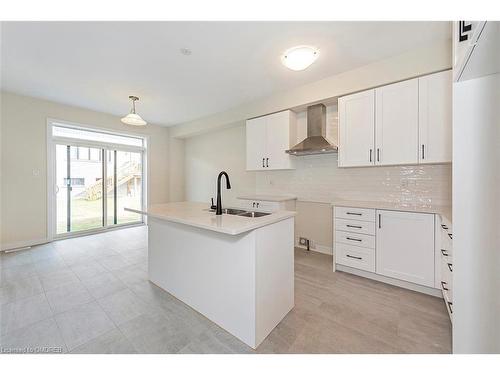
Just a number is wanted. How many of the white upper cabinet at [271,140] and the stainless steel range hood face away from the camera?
0

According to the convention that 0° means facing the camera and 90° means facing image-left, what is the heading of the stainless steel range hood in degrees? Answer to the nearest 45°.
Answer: approximately 45°

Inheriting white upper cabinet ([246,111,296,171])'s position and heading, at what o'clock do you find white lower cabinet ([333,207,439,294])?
The white lower cabinet is roughly at 9 o'clock from the white upper cabinet.

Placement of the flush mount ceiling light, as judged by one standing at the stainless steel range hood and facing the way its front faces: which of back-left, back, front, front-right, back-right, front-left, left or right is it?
front-left

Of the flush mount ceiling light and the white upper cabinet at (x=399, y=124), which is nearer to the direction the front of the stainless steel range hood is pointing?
the flush mount ceiling light

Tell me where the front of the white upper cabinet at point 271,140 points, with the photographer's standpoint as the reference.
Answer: facing the viewer and to the left of the viewer

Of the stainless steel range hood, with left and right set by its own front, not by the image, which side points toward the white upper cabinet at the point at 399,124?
left

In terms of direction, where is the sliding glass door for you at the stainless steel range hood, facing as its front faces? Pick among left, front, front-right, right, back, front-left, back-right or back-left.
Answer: front-right

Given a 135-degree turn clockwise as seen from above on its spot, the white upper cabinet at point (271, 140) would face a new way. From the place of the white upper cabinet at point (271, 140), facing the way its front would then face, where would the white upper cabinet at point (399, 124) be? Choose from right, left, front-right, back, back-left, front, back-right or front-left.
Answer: back-right
